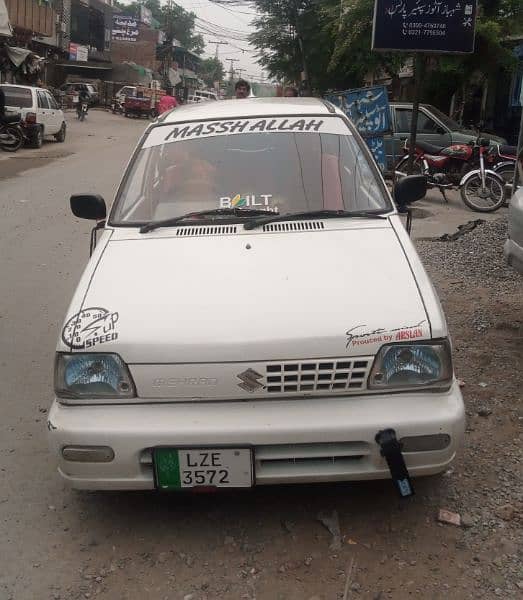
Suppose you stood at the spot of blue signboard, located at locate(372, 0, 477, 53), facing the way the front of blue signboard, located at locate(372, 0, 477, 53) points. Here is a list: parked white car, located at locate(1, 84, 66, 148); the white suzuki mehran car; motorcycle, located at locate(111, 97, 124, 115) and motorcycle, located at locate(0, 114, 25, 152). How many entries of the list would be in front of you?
1

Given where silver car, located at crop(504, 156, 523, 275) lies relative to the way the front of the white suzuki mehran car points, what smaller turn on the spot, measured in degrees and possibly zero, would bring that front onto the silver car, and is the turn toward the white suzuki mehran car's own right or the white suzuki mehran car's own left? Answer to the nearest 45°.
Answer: approximately 135° to the white suzuki mehran car's own left

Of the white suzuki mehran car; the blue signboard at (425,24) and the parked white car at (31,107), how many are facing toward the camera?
2

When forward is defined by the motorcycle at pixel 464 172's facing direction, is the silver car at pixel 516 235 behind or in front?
in front

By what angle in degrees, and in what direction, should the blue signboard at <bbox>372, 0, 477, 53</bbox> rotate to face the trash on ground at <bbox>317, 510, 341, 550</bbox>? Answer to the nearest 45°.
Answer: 0° — it already faces it

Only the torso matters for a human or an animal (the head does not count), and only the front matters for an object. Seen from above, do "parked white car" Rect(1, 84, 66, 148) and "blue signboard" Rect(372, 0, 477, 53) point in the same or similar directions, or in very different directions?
very different directions

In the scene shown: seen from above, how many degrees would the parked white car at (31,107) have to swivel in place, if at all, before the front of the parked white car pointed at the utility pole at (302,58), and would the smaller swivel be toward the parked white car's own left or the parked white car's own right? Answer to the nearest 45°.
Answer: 0° — it already faces it

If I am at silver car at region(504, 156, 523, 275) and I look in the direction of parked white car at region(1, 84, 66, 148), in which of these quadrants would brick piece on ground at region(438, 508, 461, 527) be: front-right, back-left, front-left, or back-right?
back-left
